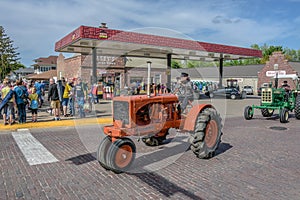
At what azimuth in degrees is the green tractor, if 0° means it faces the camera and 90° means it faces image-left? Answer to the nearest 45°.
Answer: approximately 45°

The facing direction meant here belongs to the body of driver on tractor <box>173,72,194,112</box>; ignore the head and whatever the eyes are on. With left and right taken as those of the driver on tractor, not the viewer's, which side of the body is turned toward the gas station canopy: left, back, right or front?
right

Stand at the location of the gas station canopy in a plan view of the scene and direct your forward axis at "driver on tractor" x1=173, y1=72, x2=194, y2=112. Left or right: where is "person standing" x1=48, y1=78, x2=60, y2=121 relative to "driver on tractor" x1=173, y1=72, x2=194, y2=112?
right

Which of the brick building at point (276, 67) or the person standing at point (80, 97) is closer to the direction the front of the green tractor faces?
the person standing

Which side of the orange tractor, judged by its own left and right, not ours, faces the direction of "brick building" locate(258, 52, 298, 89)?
back

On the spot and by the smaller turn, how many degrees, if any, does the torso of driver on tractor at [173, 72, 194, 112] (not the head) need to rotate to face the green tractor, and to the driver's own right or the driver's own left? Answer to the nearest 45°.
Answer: approximately 180°
